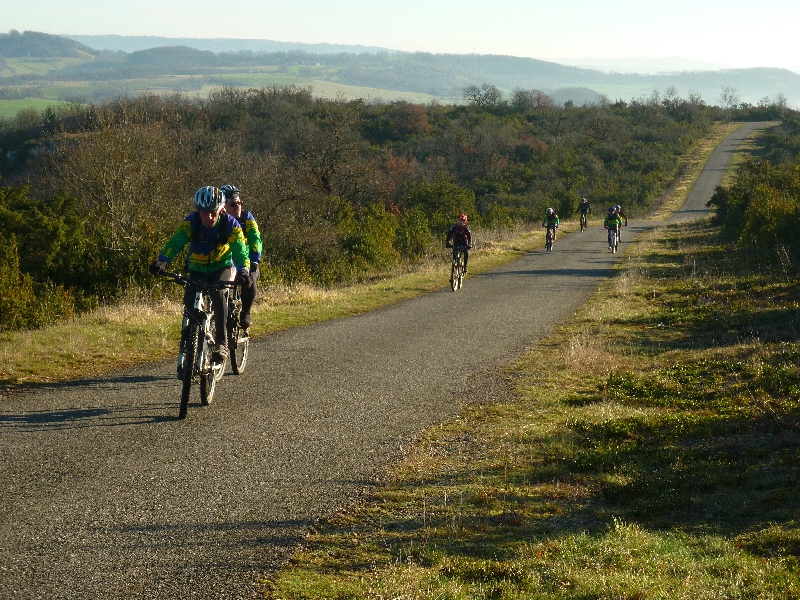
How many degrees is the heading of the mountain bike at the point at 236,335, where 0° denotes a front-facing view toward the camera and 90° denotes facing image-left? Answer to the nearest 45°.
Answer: approximately 0°

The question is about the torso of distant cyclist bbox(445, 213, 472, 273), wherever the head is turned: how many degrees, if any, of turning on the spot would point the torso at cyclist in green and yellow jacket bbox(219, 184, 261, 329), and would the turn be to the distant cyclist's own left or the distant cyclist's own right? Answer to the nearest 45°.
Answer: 0° — they already face them

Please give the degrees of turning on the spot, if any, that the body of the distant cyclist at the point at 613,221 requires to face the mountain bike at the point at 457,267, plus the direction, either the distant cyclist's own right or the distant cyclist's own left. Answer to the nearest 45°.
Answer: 0° — they already face it

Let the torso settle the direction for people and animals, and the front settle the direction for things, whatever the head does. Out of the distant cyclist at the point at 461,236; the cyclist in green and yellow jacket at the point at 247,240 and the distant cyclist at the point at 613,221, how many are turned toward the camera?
3

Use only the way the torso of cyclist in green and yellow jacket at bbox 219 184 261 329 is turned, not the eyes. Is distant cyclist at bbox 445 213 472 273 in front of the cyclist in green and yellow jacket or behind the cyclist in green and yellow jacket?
behind

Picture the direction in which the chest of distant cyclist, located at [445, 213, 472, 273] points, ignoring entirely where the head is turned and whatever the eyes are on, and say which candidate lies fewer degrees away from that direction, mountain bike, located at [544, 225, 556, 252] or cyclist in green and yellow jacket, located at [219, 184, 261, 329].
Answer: the cyclist in green and yellow jacket

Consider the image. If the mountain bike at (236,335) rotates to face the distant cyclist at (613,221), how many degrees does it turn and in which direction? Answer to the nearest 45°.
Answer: approximately 135° to its left

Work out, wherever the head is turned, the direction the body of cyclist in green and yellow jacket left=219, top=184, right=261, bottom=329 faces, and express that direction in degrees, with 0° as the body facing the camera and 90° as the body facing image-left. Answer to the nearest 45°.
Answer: approximately 0°
